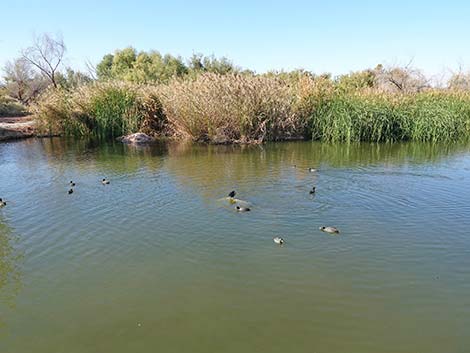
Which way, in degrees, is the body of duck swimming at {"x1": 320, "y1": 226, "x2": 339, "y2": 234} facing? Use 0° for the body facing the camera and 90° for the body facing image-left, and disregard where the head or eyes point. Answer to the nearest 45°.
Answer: approximately 90°

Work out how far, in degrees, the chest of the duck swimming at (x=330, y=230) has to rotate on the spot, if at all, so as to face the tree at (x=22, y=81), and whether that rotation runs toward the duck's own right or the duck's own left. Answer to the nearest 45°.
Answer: approximately 45° to the duck's own right
